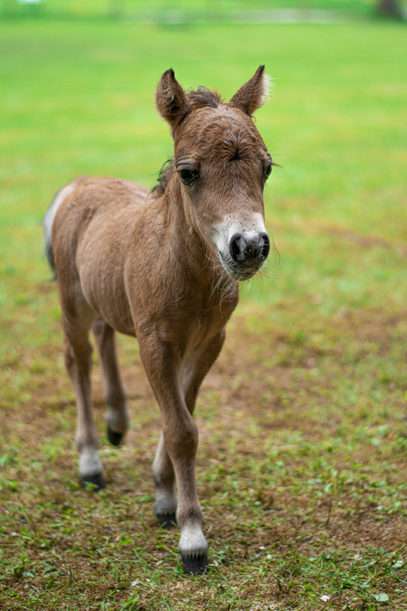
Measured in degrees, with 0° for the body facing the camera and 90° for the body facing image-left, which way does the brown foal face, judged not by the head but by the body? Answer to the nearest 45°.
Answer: approximately 315°
